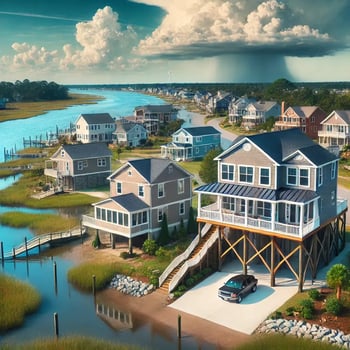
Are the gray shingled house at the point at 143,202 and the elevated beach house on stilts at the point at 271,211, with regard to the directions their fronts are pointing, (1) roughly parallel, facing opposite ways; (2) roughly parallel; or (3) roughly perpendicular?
roughly parallel

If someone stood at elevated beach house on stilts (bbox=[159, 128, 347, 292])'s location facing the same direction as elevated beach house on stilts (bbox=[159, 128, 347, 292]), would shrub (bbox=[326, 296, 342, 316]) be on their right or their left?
on their left

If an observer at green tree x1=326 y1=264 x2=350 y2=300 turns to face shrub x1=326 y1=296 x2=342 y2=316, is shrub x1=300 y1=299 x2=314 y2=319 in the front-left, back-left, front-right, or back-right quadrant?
front-right

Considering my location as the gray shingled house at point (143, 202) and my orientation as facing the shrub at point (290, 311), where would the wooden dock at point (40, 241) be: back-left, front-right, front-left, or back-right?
back-right

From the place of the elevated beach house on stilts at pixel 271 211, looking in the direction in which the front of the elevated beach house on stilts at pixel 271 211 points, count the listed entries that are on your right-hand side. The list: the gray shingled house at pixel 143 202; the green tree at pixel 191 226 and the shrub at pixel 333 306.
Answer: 2

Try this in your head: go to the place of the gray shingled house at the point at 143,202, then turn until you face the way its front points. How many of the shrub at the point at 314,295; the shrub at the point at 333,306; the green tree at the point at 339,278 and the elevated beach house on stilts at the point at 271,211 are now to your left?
4

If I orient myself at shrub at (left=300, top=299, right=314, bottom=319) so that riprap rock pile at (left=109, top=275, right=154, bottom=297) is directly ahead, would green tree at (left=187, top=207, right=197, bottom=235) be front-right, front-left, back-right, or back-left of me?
front-right

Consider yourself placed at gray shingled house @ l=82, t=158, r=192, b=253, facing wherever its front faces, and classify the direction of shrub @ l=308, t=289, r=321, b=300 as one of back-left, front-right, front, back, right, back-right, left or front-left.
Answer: left

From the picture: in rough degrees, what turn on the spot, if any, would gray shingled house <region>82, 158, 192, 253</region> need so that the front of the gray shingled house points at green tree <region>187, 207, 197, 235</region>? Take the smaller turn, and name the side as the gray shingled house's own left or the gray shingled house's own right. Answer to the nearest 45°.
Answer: approximately 135° to the gray shingled house's own left

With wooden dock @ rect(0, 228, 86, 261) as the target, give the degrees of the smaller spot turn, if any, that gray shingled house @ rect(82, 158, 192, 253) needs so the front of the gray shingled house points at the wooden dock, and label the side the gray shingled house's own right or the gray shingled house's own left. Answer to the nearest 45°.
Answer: approximately 45° to the gray shingled house's own right

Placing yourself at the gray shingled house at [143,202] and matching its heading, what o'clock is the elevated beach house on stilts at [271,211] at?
The elevated beach house on stilts is roughly at 9 o'clock from the gray shingled house.

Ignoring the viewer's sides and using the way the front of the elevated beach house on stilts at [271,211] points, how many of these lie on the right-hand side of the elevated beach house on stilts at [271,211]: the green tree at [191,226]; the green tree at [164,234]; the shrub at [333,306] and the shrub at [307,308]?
2

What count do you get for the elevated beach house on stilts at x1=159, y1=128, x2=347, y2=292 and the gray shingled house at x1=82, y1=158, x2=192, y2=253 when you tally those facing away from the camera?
0

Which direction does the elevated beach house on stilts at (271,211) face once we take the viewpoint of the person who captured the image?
facing the viewer and to the left of the viewer

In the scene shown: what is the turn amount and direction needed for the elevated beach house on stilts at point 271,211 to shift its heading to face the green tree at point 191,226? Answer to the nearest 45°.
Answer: approximately 90° to its right

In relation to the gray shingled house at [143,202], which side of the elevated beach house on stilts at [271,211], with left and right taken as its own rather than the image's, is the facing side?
right

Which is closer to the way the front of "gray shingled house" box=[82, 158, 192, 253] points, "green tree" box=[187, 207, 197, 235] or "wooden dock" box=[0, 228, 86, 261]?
the wooden dock

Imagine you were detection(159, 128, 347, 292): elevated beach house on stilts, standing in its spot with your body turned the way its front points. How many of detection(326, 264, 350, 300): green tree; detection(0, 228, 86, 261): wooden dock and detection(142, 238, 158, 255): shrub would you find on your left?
1
